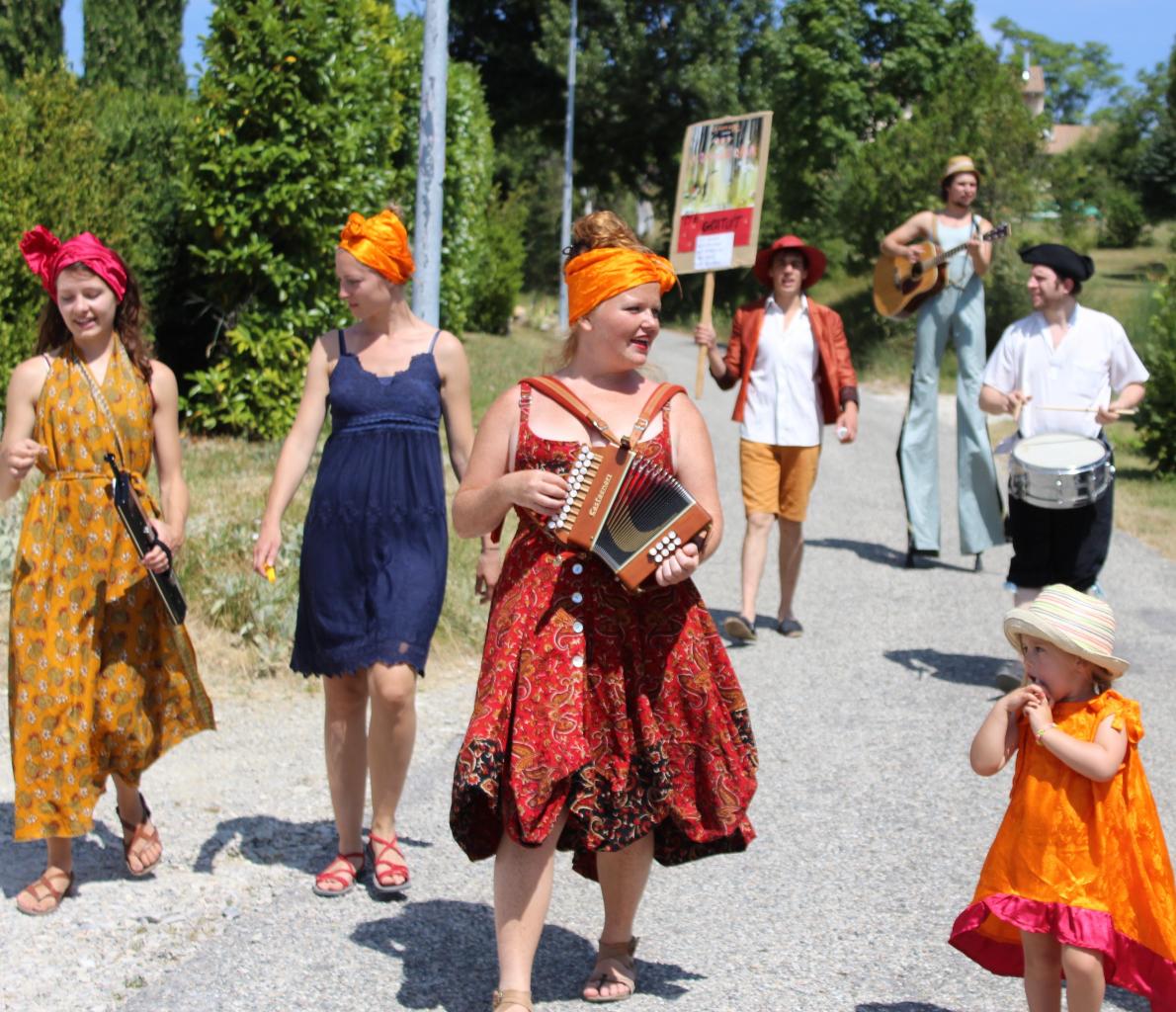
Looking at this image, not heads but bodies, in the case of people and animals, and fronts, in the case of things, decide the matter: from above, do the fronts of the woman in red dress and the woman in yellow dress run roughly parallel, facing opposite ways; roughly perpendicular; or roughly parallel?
roughly parallel

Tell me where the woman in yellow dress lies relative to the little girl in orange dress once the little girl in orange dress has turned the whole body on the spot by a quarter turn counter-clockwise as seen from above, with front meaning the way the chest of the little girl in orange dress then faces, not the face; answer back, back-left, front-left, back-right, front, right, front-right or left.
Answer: back-right

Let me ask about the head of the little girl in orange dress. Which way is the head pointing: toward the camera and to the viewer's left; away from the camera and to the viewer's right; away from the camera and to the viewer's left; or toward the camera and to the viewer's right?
toward the camera and to the viewer's left

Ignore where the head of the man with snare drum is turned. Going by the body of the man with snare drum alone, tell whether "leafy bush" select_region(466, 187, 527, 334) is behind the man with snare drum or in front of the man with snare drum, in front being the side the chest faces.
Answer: behind

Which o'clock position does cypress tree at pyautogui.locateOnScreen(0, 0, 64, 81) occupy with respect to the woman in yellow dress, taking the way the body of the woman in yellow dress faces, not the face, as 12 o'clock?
The cypress tree is roughly at 6 o'clock from the woman in yellow dress.

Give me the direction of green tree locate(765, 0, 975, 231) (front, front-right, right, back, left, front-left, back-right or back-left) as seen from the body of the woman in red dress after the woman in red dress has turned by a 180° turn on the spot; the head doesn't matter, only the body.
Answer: front

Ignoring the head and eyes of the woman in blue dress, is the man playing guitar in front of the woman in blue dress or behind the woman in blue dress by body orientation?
behind

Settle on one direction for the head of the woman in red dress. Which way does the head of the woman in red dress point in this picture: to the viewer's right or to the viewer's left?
to the viewer's right

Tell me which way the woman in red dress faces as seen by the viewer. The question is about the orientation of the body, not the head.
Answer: toward the camera

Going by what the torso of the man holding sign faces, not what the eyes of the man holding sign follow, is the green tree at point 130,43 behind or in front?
behind

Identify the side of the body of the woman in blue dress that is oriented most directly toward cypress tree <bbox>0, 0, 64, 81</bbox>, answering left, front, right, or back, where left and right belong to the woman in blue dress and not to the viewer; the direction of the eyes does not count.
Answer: back

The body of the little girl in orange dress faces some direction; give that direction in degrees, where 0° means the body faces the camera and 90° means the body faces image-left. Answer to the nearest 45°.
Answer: approximately 45°

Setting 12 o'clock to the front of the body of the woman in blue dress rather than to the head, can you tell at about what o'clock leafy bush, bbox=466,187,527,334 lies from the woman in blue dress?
The leafy bush is roughly at 6 o'clock from the woman in blue dress.

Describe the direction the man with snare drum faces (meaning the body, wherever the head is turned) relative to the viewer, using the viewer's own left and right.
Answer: facing the viewer

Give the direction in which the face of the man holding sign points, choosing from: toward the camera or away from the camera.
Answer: toward the camera
